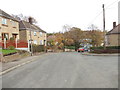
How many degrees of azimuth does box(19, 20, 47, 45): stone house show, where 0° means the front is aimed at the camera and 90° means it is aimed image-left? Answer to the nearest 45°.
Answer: approximately 315°

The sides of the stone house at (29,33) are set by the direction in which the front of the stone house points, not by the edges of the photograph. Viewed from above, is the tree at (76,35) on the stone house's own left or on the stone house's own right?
on the stone house's own left

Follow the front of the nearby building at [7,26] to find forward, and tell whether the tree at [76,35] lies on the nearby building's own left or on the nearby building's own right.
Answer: on the nearby building's own left
